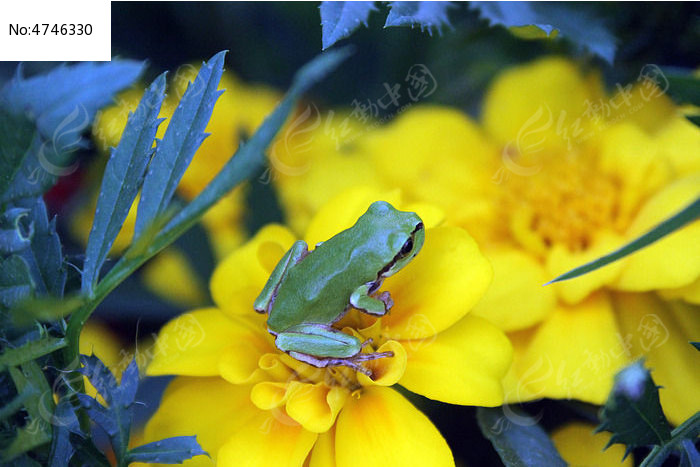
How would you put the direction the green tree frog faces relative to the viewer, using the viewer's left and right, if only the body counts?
facing away from the viewer and to the right of the viewer
